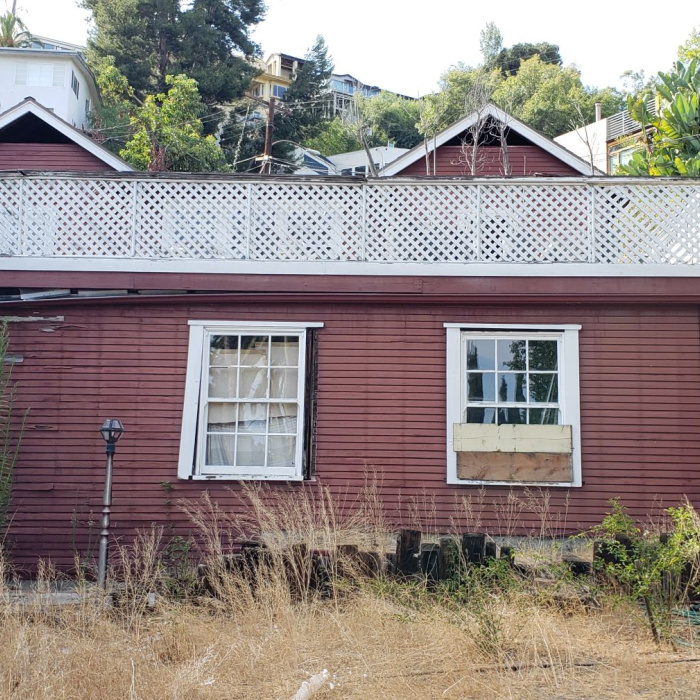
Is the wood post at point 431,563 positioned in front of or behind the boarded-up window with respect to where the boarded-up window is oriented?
in front

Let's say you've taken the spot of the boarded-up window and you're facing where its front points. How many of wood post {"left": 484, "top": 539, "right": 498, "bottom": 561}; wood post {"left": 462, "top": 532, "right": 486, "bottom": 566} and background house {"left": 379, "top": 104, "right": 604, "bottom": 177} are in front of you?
2

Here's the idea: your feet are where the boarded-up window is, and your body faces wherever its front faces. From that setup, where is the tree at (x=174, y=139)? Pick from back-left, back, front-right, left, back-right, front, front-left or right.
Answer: back-right

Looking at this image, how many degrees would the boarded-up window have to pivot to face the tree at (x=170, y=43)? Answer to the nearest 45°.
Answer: approximately 135° to its right

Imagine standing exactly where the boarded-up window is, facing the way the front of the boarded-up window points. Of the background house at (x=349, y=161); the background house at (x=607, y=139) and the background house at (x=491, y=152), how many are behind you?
3

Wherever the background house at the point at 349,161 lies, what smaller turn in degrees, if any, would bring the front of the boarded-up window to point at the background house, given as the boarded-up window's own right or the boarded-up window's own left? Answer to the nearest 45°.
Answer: approximately 180°

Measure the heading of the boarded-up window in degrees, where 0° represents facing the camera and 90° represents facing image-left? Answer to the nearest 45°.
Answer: approximately 0°

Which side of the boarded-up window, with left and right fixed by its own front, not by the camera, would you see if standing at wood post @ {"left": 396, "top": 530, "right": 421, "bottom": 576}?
front

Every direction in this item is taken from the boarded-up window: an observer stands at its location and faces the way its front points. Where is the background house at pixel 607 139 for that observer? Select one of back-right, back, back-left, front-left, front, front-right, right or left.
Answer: back

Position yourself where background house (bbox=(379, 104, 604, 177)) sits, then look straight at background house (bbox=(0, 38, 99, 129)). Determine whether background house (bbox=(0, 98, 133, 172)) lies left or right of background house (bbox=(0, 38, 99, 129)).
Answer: left

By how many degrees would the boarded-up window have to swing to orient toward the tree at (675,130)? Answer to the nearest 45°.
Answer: approximately 180°

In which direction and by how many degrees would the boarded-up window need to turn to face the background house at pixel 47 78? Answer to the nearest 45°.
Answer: approximately 135° to its right

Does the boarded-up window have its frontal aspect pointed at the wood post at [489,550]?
yes

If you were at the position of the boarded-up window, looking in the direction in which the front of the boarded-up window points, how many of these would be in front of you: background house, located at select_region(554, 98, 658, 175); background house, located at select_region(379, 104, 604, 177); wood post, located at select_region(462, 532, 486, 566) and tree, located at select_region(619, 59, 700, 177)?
1

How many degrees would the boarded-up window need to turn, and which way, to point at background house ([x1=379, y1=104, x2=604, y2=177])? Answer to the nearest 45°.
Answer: approximately 180°

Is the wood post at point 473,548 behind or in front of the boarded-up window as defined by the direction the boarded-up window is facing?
in front
